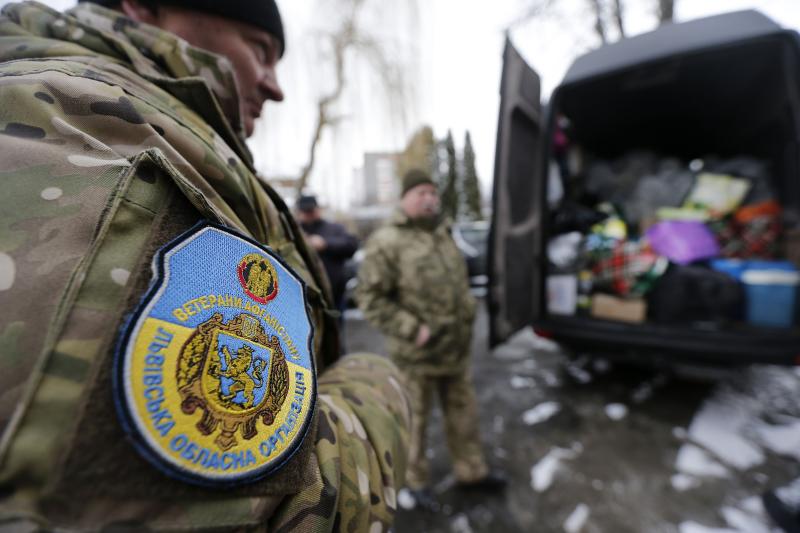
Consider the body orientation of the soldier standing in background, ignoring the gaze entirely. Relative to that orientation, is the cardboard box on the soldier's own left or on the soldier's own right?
on the soldier's own left

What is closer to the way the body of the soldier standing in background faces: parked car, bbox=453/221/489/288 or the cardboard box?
the cardboard box

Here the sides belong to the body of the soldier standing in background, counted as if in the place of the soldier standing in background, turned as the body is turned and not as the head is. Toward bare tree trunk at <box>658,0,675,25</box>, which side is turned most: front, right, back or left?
left

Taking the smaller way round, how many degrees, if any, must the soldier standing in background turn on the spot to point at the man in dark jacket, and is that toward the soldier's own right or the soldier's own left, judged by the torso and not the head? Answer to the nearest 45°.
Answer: approximately 180°

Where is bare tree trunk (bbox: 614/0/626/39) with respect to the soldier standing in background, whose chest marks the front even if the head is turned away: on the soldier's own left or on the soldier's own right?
on the soldier's own left

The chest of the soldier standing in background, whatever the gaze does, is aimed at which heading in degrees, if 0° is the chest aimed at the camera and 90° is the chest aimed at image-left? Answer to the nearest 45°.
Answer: approximately 315°

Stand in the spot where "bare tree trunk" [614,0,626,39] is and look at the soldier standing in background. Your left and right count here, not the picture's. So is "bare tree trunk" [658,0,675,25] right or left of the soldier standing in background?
left
